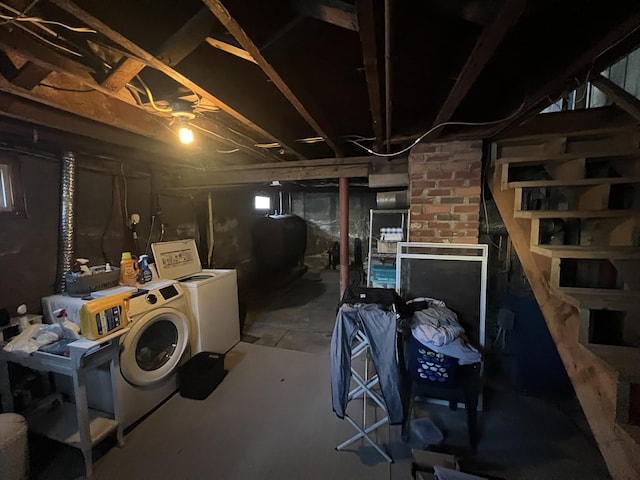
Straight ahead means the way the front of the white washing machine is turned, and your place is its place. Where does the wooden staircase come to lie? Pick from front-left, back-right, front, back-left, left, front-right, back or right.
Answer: front

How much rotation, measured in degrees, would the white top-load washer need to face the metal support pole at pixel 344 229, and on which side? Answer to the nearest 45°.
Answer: approximately 45° to its left

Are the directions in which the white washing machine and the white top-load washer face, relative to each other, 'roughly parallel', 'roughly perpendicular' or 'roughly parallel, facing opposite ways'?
roughly parallel

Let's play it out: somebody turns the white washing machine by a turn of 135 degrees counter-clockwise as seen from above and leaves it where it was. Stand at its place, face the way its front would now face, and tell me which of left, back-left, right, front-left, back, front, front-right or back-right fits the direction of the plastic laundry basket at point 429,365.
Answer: back-right

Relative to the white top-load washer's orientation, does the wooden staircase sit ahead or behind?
ahead

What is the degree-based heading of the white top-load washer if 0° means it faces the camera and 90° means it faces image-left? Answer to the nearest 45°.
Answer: approximately 315°

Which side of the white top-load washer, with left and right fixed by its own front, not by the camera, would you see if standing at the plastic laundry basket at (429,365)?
front

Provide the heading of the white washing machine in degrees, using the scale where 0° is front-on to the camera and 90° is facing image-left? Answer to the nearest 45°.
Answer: approximately 315°

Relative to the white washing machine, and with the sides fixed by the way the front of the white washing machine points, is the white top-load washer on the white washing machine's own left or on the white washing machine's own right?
on the white washing machine's own left

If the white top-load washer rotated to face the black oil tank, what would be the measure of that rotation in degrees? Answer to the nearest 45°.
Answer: approximately 90° to its left

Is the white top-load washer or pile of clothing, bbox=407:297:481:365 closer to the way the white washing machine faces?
the pile of clothing

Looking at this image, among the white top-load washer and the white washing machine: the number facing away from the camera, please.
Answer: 0

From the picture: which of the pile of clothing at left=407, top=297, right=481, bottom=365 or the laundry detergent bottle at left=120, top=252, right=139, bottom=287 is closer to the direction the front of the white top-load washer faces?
the pile of clothing

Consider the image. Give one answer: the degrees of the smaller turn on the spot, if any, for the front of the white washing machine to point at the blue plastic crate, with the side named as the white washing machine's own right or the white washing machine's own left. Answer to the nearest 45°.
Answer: approximately 45° to the white washing machine's own left

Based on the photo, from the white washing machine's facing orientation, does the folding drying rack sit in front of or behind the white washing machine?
in front
